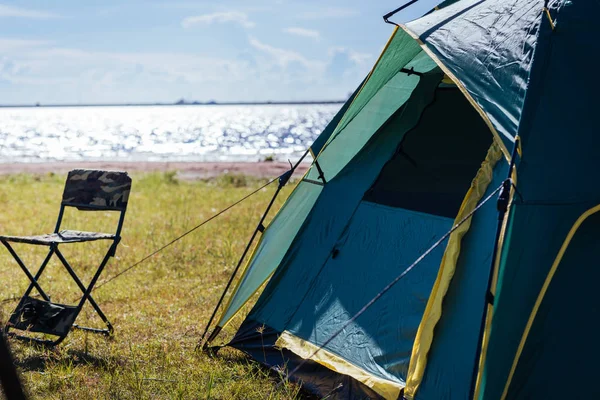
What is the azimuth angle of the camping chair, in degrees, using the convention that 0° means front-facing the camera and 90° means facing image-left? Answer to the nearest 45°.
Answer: approximately 45°

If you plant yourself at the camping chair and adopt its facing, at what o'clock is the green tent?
The green tent is roughly at 9 o'clock from the camping chair.

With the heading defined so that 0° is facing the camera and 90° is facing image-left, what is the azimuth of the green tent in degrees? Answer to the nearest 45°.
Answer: approximately 45°

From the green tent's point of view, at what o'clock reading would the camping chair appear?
The camping chair is roughly at 2 o'clock from the green tent.
